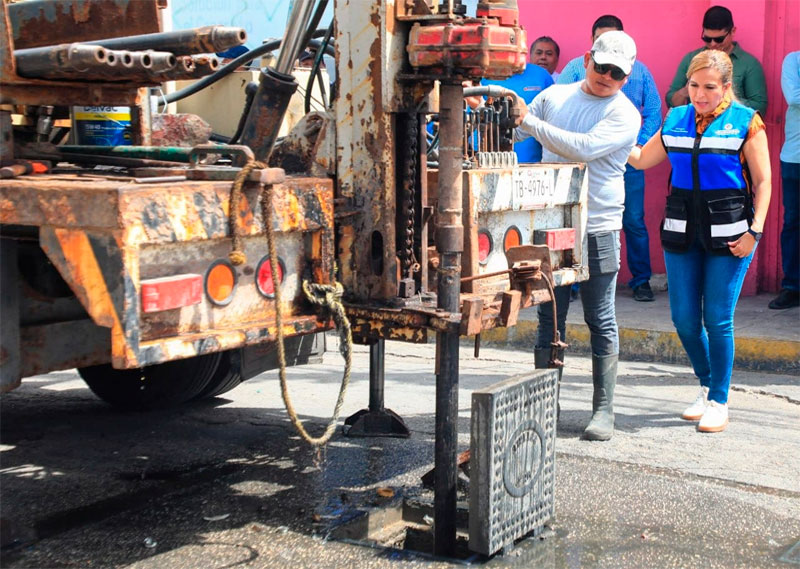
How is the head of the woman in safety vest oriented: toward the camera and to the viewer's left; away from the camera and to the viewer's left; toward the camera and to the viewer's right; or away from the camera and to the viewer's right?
toward the camera and to the viewer's left

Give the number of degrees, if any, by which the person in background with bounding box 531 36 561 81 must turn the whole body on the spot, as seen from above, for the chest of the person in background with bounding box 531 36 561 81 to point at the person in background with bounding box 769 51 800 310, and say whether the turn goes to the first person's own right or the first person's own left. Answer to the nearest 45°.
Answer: approximately 90° to the first person's own left

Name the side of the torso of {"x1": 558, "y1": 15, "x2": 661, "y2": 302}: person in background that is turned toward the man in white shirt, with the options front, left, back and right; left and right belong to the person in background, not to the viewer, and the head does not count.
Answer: front

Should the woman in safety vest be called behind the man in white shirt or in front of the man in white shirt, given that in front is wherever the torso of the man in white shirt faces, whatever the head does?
behind

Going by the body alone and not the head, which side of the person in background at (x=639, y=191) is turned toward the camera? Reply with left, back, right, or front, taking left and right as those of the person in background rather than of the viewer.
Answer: front

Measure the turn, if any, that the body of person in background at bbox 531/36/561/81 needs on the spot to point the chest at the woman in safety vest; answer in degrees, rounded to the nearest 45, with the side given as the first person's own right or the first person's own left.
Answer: approximately 45° to the first person's own left

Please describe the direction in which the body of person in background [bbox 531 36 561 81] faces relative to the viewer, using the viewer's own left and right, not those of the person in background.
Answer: facing the viewer and to the left of the viewer
